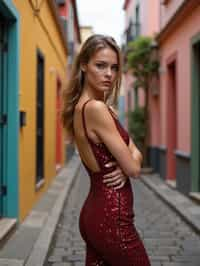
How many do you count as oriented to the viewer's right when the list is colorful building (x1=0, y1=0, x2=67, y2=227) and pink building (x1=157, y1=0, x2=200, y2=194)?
1

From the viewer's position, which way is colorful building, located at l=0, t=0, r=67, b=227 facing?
facing to the right of the viewer

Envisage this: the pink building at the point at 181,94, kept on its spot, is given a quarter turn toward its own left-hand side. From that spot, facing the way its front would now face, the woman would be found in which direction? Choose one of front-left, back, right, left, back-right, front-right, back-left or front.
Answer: front

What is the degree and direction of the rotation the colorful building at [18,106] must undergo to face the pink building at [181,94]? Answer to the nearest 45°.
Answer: approximately 45° to its left

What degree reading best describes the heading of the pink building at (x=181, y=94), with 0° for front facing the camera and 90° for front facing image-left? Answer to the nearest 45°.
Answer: approximately 90°

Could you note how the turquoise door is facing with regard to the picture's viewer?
facing to the right of the viewer

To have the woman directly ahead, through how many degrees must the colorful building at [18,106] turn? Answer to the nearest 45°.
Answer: approximately 90° to its right

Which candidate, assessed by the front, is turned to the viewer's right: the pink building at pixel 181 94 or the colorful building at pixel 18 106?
the colorful building

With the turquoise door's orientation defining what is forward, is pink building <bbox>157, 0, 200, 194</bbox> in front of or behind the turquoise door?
in front

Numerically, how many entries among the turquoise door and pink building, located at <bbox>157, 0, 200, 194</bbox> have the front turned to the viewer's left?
1

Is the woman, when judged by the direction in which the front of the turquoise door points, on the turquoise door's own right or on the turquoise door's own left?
on the turquoise door's own right
